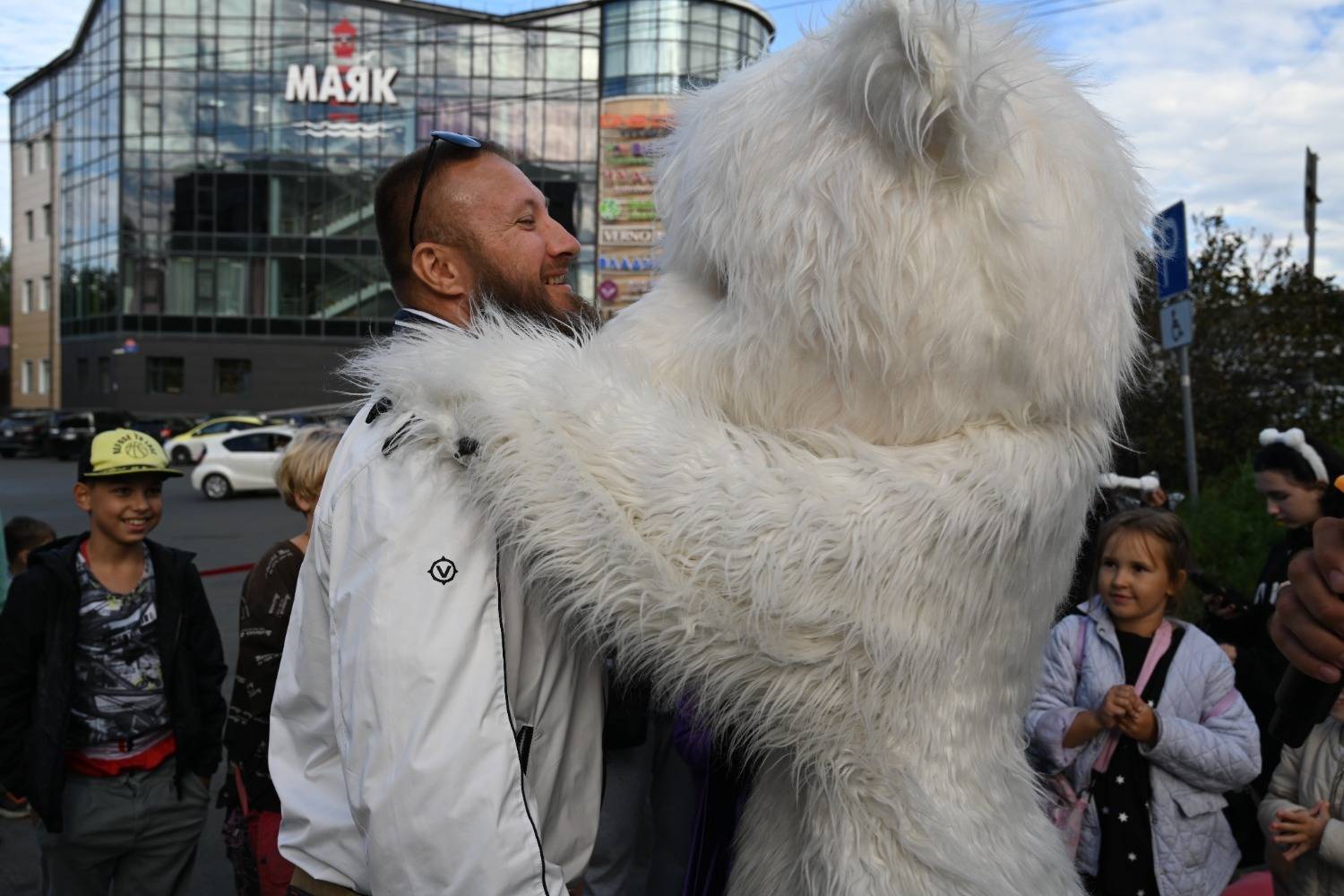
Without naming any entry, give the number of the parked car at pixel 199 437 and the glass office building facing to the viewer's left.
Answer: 1

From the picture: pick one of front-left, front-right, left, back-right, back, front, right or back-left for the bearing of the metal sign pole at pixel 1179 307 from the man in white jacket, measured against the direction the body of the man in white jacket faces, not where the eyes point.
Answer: front-left

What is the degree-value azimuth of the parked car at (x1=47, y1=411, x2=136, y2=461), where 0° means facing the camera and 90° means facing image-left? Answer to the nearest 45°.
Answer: approximately 45°

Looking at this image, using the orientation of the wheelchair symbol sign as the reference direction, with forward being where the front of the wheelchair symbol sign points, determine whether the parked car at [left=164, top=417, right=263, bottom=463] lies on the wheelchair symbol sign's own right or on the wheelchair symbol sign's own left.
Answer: on the wheelchair symbol sign's own right

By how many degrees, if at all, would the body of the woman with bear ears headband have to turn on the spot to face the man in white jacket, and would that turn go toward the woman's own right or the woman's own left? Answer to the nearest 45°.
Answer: approximately 45° to the woman's own left

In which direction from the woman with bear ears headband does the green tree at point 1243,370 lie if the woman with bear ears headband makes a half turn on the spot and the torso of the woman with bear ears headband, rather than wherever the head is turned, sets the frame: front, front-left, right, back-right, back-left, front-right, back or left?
front-left

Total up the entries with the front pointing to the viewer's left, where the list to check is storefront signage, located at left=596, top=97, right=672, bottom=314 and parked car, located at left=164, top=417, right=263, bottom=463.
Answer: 1

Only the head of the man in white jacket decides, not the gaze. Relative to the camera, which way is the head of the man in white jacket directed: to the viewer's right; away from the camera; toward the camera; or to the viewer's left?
to the viewer's right

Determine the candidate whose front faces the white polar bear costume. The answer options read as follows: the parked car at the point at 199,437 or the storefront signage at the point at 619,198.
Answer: the storefront signage
